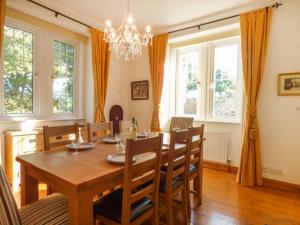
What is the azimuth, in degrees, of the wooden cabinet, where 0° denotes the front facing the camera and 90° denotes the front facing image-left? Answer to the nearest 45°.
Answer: approximately 315°

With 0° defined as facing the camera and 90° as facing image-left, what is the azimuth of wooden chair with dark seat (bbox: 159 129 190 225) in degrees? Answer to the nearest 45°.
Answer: approximately 135°

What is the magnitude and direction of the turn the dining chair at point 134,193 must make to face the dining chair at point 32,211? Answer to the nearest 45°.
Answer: approximately 45° to its left

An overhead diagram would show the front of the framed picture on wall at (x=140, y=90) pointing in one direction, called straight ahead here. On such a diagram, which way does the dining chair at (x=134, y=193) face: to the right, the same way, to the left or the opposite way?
to the right

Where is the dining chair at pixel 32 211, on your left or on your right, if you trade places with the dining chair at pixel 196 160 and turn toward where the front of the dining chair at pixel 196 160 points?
on your left

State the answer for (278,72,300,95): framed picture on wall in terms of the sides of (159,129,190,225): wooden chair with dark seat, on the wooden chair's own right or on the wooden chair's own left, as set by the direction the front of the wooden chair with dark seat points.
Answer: on the wooden chair's own right

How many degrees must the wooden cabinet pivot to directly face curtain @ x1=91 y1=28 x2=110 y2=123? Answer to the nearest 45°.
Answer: approximately 45° to its left

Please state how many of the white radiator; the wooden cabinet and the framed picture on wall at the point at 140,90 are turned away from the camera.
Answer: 0

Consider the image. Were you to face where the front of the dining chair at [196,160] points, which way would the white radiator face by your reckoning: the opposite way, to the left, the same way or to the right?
to the left

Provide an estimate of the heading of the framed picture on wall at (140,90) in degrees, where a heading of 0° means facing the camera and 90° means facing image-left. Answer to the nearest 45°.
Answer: approximately 45°

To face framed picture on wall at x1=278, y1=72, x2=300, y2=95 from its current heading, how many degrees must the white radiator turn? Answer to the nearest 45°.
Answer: approximately 90° to its left

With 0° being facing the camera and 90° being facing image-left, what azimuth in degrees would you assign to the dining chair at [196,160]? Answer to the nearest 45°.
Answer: approximately 135°

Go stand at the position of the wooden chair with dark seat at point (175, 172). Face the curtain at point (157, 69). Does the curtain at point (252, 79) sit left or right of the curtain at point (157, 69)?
right

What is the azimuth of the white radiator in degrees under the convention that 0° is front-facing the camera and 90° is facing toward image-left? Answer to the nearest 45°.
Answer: approximately 45°
